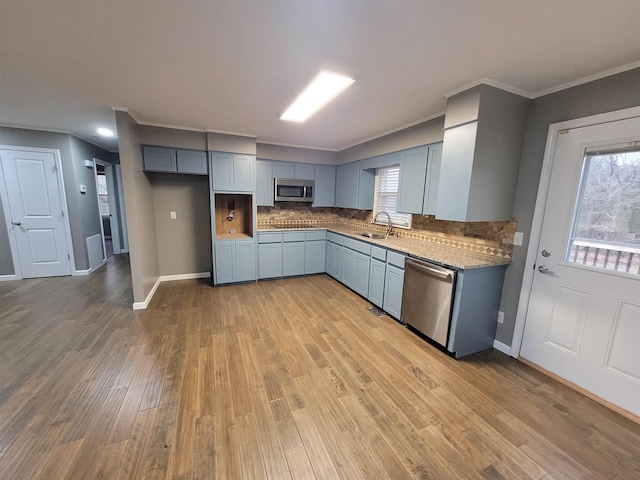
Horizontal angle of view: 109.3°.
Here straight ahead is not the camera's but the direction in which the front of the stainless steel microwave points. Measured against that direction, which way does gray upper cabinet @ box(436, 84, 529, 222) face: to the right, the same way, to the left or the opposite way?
to the right

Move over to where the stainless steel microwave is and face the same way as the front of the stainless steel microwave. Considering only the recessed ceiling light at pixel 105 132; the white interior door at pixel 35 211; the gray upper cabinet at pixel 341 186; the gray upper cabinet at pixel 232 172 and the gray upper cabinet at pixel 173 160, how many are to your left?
1

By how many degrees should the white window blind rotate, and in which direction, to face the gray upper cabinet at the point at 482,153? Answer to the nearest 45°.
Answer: approximately 90° to its left

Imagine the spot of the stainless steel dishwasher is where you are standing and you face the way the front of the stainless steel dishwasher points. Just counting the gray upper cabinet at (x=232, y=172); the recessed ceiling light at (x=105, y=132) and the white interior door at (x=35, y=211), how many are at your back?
0

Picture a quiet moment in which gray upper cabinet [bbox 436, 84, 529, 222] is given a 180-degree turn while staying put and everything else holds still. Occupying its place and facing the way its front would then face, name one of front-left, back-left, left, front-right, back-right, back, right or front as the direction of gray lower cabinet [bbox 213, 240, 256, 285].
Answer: back-left

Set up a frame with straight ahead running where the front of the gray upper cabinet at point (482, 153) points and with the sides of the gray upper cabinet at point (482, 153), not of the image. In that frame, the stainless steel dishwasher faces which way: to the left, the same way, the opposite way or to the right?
the same way

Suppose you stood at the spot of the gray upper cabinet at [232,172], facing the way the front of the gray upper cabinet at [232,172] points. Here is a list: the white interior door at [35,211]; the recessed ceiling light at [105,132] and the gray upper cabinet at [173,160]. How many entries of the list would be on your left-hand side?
0

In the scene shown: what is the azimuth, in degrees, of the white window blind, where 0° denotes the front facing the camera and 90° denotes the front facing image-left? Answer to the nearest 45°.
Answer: approximately 45°

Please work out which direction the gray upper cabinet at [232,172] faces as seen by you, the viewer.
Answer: facing the viewer

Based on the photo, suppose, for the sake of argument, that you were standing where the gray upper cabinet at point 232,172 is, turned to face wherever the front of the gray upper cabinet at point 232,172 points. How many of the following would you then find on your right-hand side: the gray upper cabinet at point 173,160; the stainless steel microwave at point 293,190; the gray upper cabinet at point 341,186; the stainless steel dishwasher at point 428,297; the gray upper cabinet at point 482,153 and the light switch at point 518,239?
1

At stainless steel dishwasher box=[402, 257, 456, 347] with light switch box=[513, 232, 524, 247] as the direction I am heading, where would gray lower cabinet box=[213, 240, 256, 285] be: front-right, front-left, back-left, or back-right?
back-left

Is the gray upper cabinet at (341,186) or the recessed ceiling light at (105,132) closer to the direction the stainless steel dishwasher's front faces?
the recessed ceiling light

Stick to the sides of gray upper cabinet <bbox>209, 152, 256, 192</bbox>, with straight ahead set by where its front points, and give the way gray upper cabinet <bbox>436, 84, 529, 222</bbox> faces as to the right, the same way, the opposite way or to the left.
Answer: to the right

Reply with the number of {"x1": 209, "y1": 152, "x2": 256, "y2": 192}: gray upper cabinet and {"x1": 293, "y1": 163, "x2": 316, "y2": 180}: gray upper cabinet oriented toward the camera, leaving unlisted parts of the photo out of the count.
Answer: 2

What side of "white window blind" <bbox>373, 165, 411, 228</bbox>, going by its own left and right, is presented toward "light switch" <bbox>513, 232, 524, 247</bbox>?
left

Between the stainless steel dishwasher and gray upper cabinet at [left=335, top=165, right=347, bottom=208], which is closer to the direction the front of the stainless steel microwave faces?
the stainless steel dishwasher

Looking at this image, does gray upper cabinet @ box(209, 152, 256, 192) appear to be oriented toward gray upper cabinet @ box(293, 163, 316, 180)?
no

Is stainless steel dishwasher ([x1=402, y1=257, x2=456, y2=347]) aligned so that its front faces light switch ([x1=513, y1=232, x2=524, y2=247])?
no

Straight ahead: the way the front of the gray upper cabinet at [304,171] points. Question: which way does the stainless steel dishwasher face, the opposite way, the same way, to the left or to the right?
to the right

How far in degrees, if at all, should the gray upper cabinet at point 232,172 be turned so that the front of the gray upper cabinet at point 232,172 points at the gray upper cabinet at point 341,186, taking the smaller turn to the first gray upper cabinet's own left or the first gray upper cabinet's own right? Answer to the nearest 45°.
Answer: approximately 90° to the first gray upper cabinet's own left

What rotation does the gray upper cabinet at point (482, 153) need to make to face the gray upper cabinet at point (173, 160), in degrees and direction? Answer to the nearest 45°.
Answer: approximately 45° to its right
